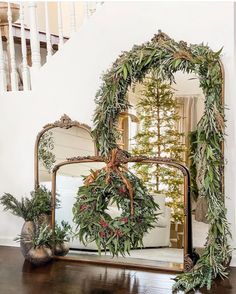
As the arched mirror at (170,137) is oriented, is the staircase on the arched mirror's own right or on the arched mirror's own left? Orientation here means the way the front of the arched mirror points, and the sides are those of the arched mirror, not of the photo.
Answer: on the arched mirror's own right

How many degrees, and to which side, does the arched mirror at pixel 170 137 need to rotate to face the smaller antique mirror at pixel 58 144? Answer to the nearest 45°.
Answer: approximately 90° to its right

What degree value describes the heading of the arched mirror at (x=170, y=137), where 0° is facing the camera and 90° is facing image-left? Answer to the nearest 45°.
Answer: approximately 45°
